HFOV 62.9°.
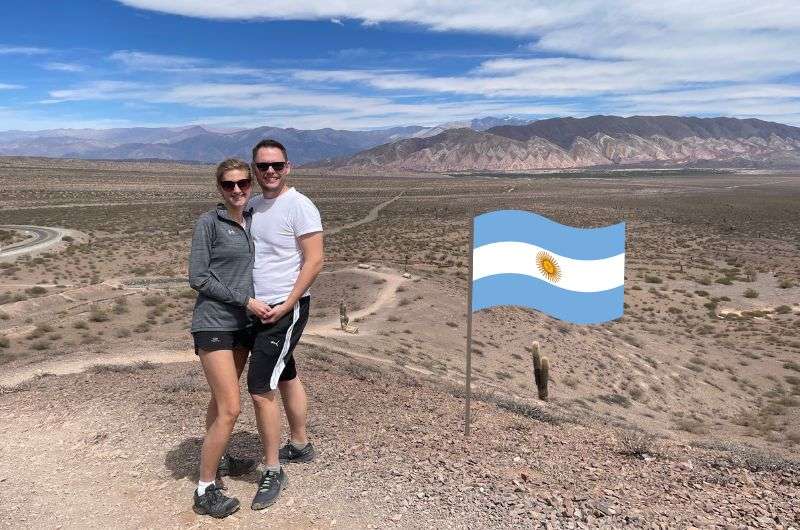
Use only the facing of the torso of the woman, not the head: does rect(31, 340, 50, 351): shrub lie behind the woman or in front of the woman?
behind

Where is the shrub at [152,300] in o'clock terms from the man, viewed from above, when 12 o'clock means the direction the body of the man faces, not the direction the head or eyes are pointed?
The shrub is roughly at 4 o'clock from the man.

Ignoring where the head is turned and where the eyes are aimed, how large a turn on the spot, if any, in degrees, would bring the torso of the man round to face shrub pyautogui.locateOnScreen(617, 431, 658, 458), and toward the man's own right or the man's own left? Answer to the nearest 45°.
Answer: approximately 135° to the man's own left

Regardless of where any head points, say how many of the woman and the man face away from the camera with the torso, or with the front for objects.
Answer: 0

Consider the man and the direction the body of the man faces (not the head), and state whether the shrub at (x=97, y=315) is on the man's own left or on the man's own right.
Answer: on the man's own right

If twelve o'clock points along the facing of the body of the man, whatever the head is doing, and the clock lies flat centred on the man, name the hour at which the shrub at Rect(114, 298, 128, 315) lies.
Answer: The shrub is roughly at 4 o'clock from the man.

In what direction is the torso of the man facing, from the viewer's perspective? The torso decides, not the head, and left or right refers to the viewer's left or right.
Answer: facing the viewer and to the left of the viewer

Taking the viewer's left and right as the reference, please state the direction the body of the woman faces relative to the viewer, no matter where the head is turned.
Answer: facing the viewer and to the right of the viewer

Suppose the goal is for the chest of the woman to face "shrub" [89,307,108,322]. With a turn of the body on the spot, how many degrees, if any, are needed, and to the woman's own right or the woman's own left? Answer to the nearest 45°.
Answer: approximately 135° to the woman's own left
